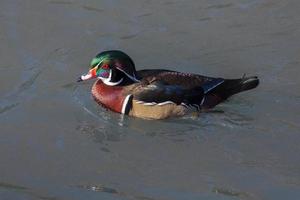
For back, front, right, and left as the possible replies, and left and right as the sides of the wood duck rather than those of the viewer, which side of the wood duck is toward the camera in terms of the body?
left
